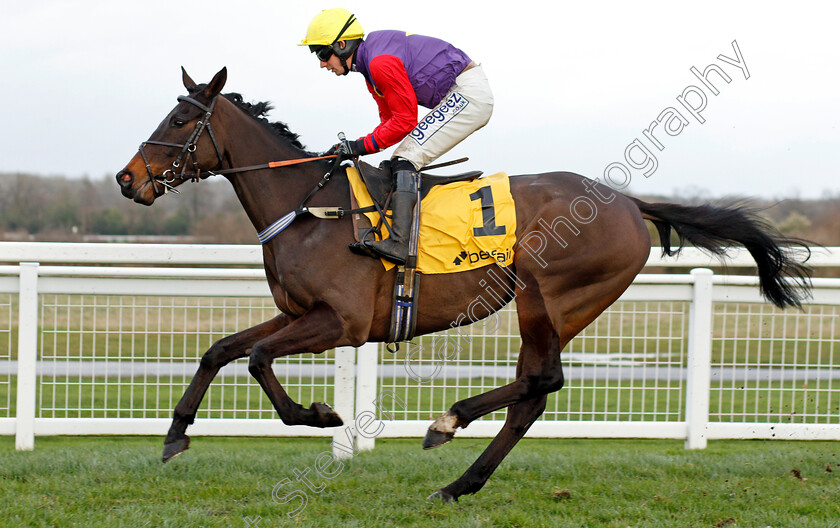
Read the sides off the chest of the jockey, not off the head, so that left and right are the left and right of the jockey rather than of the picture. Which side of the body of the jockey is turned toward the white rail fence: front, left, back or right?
right

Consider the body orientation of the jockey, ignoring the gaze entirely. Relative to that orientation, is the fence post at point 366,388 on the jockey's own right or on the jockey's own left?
on the jockey's own right

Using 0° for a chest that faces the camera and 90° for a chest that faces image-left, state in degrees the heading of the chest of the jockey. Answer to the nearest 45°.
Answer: approximately 90°

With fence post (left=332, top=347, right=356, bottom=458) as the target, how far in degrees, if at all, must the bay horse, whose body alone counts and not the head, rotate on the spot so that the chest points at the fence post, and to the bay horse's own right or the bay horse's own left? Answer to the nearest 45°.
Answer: approximately 90° to the bay horse's own right

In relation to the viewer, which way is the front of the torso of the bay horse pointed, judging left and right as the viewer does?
facing to the left of the viewer

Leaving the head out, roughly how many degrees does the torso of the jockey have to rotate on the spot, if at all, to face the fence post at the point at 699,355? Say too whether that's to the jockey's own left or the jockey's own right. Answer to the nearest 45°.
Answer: approximately 135° to the jockey's own right

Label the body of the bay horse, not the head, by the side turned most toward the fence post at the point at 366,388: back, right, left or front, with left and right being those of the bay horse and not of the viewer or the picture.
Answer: right
